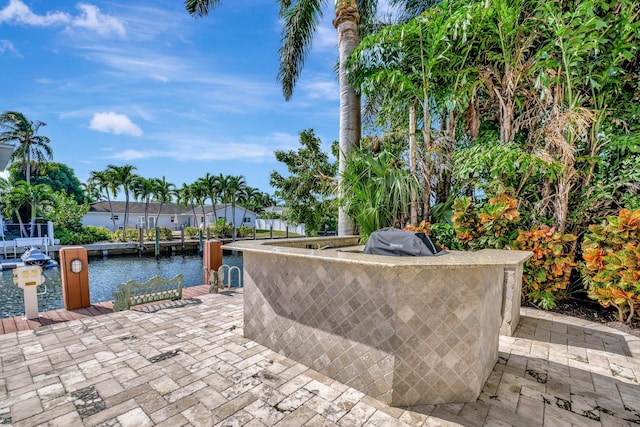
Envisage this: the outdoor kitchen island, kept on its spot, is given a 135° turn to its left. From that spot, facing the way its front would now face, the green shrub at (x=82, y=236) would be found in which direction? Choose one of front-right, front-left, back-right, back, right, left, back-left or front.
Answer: back-left

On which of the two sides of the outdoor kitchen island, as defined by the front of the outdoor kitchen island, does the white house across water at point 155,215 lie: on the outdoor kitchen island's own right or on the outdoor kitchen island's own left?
on the outdoor kitchen island's own right
